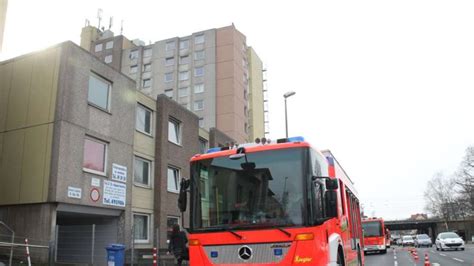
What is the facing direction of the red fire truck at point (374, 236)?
toward the camera

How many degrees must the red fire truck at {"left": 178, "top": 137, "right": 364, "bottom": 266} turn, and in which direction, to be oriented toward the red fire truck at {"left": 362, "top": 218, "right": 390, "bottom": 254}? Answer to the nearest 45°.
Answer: approximately 135° to its right

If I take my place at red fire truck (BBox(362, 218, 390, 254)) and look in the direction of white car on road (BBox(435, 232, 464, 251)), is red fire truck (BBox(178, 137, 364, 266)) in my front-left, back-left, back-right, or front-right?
back-right

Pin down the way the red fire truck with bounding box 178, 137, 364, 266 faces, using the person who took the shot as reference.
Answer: facing the viewer and to the left of the viewer

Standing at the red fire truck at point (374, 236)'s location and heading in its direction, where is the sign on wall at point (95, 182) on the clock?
The sign on wall is roughly at 1 o'clock from the red fire truck.

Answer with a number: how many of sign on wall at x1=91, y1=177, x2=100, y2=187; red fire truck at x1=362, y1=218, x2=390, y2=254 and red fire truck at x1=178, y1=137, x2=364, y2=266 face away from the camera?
0

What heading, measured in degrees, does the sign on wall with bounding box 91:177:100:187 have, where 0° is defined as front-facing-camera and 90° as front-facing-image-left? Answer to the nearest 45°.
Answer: approximately 315°

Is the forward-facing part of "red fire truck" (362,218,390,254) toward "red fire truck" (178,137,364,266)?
yes

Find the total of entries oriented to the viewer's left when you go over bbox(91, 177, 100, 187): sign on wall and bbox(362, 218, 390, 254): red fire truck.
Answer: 0

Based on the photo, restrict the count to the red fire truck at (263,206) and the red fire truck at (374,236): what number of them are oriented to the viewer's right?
0
